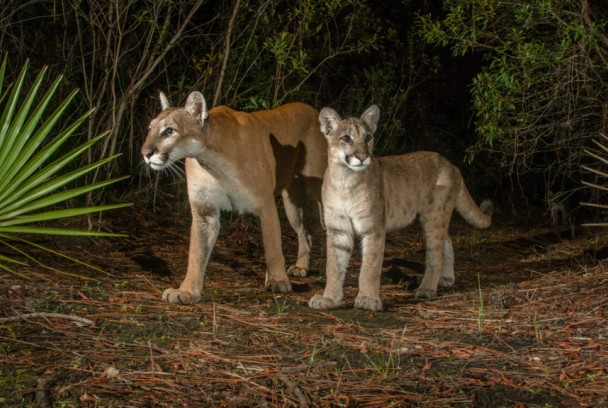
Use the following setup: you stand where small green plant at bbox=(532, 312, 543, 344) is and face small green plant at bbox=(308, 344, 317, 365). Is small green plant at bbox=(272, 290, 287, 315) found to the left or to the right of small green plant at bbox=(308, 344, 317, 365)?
right

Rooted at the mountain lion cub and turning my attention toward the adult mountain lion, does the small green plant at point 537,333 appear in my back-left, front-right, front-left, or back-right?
back-left

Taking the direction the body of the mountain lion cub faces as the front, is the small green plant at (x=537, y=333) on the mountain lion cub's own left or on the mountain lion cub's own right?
on the mountain lion cub's own left

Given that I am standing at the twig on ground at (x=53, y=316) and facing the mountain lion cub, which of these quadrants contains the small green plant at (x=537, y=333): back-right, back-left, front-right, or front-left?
front-right

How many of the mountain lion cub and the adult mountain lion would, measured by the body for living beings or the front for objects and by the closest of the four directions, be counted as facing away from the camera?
0

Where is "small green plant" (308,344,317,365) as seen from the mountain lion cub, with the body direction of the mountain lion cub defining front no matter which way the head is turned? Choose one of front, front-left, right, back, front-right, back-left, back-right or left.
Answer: front-left

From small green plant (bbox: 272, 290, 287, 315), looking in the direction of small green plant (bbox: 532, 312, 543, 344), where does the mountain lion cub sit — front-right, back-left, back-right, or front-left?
front-left

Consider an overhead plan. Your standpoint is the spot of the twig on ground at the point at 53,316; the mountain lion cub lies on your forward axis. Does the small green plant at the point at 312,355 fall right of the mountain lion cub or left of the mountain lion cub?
right

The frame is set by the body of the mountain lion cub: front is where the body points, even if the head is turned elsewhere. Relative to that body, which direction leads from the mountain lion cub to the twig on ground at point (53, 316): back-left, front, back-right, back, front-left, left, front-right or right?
front

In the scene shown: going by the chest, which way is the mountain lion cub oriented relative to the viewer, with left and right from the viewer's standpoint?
facing the viewer and to the left of the viewer

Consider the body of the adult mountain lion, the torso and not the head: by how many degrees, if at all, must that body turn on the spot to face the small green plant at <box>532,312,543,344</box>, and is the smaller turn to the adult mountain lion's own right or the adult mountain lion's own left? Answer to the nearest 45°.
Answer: approximately 90° to the adult mountain lion's own left

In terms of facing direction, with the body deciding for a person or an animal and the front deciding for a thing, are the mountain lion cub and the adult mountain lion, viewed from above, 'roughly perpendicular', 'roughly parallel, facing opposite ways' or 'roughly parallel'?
roughly parallel
